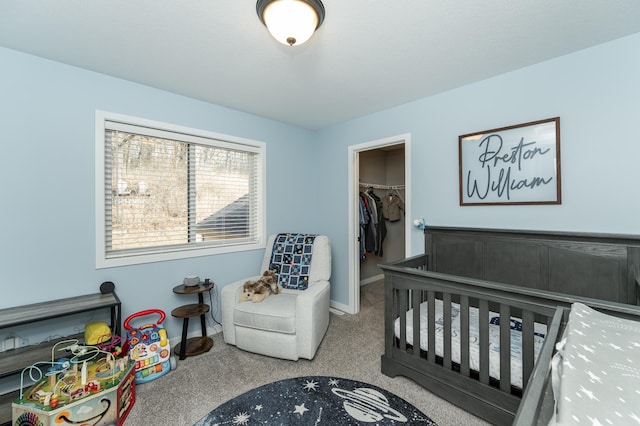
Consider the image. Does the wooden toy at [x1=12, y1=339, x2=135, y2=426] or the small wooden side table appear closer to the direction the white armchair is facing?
the wooden toy

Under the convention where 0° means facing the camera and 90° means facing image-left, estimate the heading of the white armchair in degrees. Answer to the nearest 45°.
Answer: approximately 45°

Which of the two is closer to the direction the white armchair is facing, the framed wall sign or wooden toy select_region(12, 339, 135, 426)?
the wooden toy

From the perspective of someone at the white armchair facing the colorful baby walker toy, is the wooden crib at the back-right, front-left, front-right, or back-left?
back-left

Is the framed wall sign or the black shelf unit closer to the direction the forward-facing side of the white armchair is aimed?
the black shelf unit

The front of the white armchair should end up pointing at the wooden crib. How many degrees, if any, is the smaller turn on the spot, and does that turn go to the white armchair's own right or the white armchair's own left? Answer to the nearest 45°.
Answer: approximately 90° to the white armchair's own left

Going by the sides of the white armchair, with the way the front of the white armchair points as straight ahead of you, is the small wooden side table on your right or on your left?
on your right

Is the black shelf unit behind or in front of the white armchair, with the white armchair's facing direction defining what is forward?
in front

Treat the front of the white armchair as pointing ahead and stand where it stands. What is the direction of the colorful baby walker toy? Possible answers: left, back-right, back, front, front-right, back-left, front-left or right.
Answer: front-right

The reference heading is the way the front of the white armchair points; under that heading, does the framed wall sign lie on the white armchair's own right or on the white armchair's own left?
on the white armchair's own left
